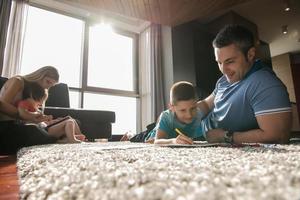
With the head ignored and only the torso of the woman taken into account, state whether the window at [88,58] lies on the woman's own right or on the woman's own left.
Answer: on the woman's own left

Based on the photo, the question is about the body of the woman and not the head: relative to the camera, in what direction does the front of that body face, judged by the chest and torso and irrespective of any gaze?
to the viewer's right

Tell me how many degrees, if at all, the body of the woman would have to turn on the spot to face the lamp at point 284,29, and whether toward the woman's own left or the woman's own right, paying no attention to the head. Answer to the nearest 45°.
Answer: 0° — they already face it

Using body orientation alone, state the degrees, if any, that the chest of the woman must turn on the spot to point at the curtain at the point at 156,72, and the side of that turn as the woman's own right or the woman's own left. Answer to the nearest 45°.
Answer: approximately 45° to the woman's own left

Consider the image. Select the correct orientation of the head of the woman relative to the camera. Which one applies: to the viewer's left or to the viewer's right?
to the viewer's right
